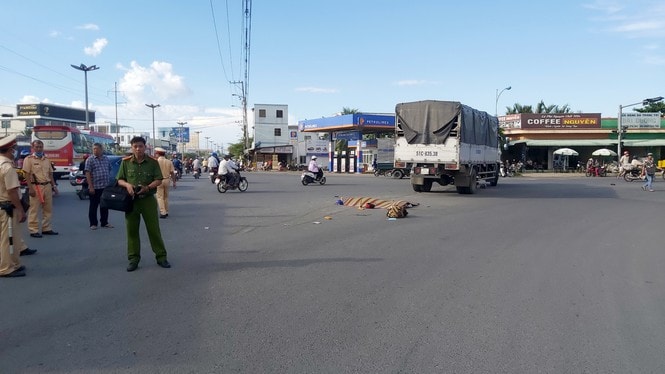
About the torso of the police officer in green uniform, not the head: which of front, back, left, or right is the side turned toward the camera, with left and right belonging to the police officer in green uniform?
front

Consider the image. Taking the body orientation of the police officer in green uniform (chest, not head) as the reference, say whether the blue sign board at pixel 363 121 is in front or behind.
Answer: behind

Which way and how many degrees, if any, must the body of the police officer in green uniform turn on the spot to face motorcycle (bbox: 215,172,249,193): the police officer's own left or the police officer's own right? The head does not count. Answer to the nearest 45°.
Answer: approximately 180°

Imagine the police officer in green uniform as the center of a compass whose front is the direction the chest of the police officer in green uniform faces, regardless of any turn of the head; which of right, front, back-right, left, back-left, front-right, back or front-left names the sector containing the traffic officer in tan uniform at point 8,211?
right

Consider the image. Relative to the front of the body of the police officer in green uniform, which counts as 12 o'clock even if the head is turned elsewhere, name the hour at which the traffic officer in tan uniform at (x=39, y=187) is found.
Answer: The traffic officer in tan uniform is roughly at 5 o'clock from the police officer in green uniform.

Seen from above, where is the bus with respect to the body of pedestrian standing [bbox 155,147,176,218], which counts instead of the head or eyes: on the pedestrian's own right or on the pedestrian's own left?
on the pedestrian's own left

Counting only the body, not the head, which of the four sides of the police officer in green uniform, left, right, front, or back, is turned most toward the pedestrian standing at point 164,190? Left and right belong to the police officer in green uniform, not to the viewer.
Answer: back

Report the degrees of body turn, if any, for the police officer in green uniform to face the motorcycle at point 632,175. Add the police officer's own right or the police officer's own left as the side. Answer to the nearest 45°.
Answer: approximately 135° to the police officer's own left
